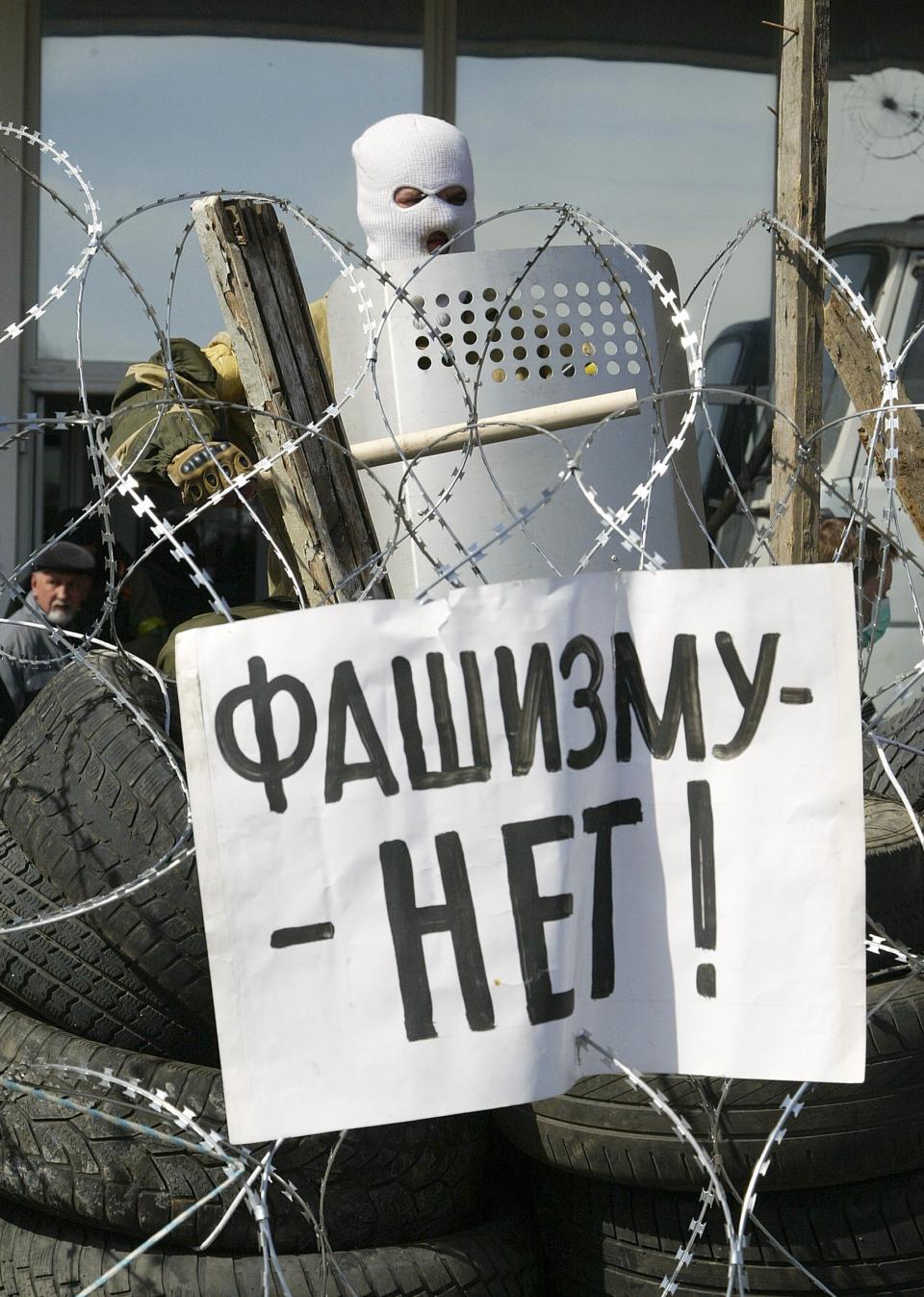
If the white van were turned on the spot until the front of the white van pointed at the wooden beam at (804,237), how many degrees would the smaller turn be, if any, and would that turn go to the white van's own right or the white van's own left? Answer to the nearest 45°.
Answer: approximately 45° to the white van's own left

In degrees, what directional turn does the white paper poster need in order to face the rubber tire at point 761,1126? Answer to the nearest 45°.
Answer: approximately 135° to its left

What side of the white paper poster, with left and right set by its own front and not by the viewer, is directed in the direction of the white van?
back

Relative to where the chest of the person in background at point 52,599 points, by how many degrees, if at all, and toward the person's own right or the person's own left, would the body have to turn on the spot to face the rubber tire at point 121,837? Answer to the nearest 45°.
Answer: approximately 45° to the person's own right

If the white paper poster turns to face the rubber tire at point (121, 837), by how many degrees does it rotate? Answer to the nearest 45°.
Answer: approximately 135° to its right
